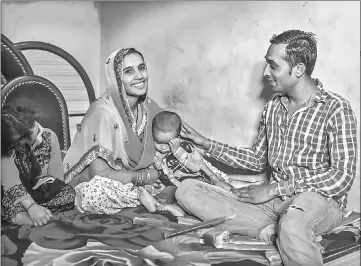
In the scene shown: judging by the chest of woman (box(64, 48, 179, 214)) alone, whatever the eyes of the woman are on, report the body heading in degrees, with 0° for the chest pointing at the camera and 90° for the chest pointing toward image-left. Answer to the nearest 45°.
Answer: approximately 315°

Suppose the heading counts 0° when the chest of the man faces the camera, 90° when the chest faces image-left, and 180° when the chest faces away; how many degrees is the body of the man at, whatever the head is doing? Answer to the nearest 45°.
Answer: approximately 45°

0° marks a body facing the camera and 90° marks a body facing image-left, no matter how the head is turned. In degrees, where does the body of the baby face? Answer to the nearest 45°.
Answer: approximately 315°

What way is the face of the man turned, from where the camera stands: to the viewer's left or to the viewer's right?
to the viewer's left

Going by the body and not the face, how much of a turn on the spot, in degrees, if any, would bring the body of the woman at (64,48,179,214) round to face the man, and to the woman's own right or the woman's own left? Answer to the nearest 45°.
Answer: approximately 45° to the woman's own left

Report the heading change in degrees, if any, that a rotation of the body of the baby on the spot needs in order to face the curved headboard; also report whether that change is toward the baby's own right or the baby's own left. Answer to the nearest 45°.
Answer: approximately 135° to the baby's own right
